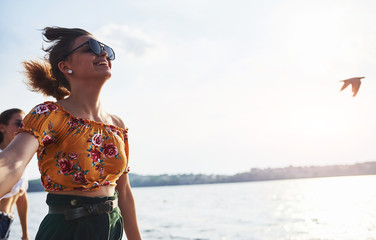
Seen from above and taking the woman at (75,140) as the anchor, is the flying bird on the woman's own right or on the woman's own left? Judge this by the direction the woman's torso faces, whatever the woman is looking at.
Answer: on the woman's own left

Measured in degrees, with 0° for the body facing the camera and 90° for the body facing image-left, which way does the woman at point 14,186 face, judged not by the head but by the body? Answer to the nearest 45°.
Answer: approximately 315°

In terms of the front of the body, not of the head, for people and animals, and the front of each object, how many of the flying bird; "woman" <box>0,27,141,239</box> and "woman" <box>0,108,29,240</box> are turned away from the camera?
0

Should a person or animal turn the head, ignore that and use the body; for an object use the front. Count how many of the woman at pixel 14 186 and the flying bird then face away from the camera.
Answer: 0

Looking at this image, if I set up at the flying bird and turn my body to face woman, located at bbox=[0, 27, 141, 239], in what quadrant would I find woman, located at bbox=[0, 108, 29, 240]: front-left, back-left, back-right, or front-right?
front-right

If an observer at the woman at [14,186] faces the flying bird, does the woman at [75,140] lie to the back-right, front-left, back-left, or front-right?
back-right

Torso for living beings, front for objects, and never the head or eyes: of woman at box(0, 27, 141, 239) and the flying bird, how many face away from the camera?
0
